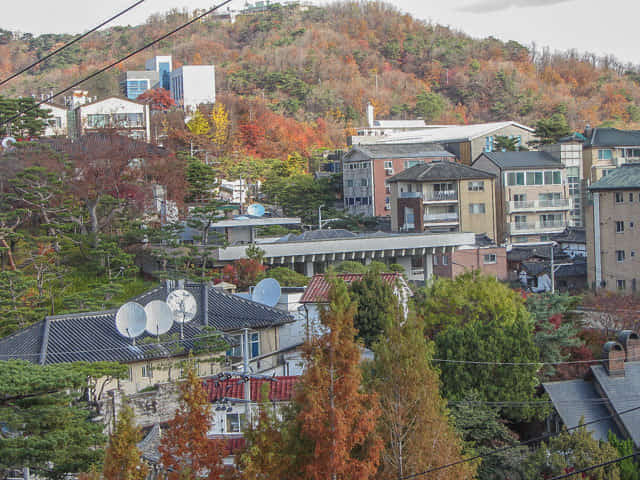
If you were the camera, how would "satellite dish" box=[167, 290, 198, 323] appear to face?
facing the viewer and to the left of the viewer

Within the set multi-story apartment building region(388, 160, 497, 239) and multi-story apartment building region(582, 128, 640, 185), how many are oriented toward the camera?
2

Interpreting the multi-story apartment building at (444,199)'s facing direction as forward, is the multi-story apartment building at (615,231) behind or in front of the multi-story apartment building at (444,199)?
in front

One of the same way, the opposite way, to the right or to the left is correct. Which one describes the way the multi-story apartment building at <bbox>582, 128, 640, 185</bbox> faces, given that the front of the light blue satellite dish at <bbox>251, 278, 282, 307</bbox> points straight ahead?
the same way

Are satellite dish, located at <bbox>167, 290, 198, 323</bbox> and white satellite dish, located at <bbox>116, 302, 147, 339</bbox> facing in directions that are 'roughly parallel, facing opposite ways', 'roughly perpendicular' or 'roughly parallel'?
roughly parallel

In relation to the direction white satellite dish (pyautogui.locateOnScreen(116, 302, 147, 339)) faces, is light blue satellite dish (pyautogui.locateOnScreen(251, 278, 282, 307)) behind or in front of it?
behind

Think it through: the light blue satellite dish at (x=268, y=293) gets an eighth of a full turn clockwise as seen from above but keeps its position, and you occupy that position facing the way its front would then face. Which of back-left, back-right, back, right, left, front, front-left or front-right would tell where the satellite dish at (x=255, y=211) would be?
right

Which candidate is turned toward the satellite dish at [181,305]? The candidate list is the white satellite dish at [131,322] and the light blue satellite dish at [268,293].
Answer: the light blue satellite dish at [268,293]

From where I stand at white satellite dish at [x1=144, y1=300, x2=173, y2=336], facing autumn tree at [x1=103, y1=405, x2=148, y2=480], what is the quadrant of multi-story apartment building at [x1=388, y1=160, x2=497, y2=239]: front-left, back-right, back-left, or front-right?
back-left

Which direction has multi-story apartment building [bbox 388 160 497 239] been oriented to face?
toward the camera

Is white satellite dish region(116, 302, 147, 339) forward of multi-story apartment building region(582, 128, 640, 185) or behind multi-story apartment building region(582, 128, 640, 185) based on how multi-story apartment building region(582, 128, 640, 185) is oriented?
forward

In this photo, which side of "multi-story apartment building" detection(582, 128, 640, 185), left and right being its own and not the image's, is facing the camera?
front

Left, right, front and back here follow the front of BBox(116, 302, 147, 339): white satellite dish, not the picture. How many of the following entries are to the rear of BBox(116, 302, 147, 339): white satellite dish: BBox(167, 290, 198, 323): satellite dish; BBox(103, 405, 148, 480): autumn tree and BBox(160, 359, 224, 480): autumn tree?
1

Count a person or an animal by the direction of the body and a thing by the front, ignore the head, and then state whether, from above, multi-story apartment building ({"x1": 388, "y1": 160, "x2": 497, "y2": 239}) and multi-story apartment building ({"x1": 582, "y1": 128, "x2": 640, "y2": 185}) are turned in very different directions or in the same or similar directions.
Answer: same or similar directions

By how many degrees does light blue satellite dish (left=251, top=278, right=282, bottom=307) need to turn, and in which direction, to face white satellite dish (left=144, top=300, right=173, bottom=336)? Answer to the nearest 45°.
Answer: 0° — it already faces it

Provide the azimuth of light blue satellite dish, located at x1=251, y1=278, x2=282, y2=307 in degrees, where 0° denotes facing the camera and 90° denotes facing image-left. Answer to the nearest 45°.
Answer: approximately 45°

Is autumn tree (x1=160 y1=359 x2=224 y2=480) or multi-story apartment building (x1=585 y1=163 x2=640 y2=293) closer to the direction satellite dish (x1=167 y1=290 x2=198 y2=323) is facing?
the autumn tree

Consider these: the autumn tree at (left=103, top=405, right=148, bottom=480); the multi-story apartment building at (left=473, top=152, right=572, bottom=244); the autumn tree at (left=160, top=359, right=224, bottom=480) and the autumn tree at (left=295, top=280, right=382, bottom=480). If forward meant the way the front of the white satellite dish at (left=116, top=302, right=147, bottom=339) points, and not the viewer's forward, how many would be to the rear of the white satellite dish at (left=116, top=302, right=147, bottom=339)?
1

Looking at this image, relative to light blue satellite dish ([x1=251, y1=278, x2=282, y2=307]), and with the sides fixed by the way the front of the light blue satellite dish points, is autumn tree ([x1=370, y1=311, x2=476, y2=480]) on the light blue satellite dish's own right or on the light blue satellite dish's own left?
on the light blue satellite dish's own left
